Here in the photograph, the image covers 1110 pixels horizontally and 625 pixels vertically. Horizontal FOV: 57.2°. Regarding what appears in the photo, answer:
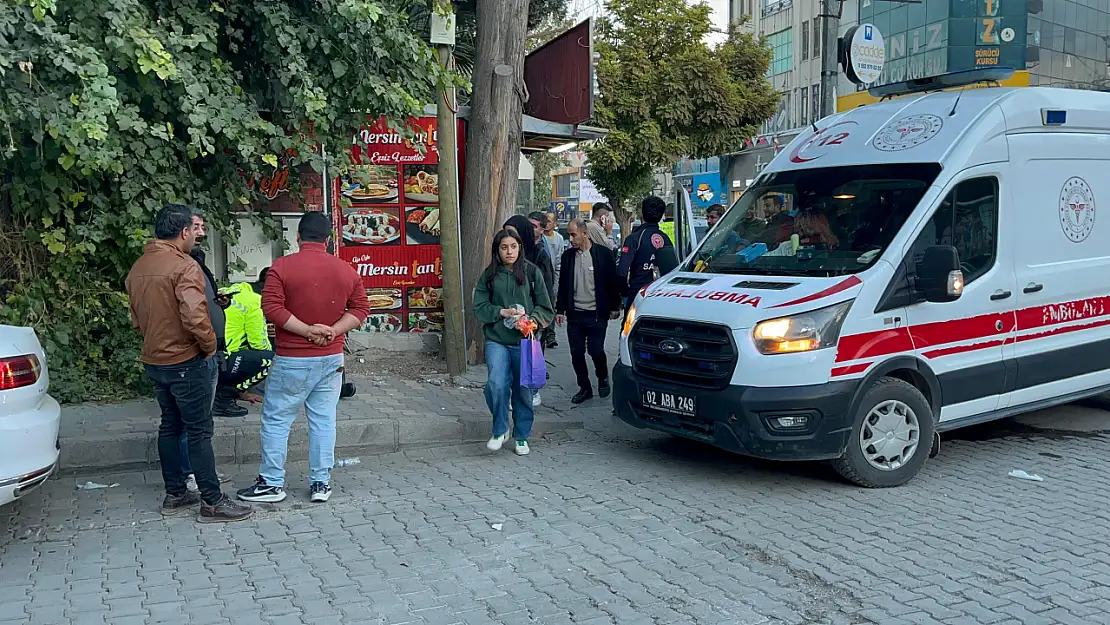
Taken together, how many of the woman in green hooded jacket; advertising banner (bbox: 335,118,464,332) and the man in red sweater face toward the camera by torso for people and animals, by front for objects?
2

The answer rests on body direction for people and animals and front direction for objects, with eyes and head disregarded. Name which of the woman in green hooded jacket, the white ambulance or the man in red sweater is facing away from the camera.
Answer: the man in red sweater

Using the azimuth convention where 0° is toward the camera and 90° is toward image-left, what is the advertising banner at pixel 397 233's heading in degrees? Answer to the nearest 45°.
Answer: approximately 0°

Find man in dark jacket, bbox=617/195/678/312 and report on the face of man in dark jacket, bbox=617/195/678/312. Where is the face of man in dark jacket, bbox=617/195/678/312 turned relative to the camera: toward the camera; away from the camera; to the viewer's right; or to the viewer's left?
away from the camera

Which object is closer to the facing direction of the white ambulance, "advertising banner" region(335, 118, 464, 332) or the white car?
the white car

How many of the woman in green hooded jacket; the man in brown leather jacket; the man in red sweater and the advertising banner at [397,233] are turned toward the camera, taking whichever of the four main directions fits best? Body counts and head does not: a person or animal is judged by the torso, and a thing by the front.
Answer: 2

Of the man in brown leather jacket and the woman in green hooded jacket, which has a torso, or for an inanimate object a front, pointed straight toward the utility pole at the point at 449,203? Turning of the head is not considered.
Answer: the man in brown leather jacket

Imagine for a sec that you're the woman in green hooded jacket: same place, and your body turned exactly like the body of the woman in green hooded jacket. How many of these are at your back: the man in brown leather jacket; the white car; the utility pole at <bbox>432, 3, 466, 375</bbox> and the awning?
2

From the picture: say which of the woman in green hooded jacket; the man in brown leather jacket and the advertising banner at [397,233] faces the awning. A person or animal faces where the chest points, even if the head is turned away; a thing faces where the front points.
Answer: the man in brown leather jacket

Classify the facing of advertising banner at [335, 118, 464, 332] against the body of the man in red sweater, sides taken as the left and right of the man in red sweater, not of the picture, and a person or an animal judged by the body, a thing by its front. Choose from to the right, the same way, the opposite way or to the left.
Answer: the opposite way

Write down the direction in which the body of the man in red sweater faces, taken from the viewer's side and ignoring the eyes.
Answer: away from the camera

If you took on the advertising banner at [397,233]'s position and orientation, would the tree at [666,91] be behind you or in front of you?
behind
